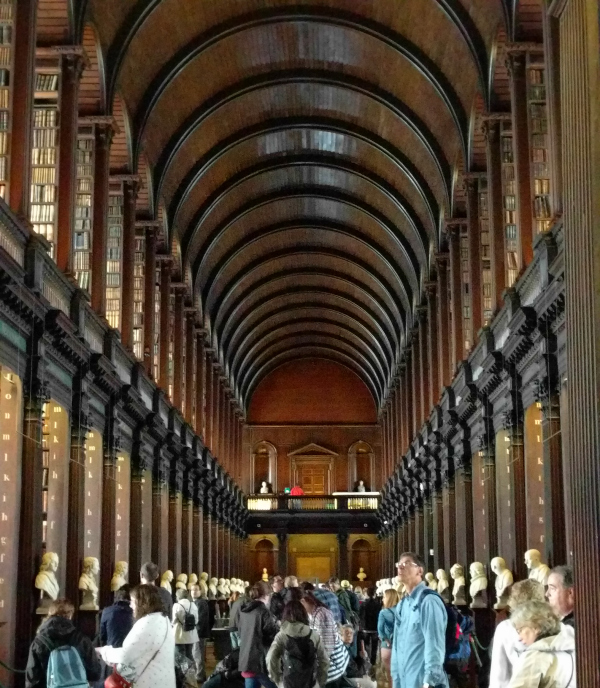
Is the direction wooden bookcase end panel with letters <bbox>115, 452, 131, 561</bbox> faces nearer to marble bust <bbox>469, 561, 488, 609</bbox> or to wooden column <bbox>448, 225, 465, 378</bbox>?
the marble bust

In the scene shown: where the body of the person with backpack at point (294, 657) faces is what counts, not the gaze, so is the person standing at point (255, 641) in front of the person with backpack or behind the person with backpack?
in front

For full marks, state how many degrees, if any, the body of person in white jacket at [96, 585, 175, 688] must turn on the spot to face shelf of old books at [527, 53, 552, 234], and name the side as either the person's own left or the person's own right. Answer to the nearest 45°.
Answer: approximately 90° to the person's own right

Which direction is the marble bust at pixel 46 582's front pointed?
to the viewer's right

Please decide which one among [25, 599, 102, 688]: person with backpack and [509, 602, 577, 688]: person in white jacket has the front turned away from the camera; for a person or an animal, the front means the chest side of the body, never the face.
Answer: the person with backpack

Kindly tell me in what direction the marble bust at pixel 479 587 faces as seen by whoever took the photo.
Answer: facing to the left of the viewer

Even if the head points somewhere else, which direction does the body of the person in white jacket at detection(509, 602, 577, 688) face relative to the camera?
to the viewer's left

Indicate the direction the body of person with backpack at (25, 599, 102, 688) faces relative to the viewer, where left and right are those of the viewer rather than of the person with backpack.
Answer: facing away from the viewer

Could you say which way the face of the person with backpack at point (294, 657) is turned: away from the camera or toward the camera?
away from the camera

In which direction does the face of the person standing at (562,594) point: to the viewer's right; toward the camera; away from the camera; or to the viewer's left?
to the viewer's left
